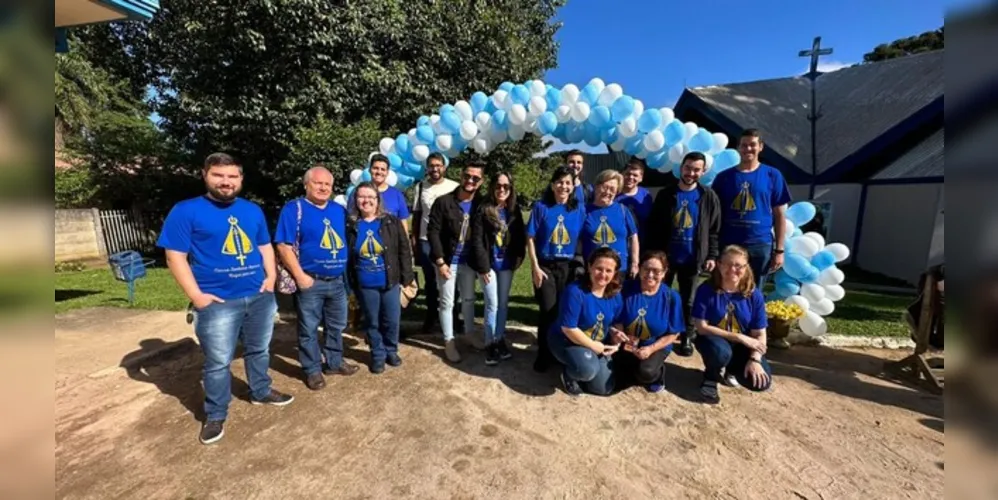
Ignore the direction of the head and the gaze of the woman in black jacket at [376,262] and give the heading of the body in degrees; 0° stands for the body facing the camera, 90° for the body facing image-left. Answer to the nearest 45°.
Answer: approximately 0°

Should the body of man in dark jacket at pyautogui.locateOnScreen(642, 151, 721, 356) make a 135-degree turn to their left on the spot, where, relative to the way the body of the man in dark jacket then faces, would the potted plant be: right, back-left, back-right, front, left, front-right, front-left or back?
front

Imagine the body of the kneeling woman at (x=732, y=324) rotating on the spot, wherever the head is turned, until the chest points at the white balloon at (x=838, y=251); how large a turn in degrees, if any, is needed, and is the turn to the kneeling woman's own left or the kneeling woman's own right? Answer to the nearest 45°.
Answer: approximately 135° to the kneeling woman's own left

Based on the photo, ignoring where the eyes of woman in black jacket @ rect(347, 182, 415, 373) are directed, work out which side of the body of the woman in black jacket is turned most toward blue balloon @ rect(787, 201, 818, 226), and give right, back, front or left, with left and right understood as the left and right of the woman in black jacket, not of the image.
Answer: left

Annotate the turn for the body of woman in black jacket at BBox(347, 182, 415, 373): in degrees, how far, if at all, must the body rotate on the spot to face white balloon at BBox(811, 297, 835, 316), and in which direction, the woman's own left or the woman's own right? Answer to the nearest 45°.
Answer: approximately 90° to the woman's own left

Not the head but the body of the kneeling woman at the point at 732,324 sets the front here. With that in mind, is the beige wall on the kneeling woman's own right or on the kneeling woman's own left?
on the kneeling woman's own right
